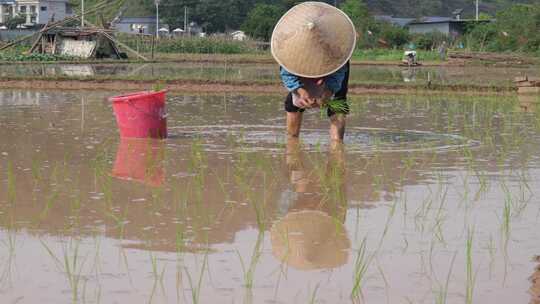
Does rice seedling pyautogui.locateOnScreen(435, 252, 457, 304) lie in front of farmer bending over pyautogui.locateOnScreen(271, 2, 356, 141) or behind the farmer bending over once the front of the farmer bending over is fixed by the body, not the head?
in front

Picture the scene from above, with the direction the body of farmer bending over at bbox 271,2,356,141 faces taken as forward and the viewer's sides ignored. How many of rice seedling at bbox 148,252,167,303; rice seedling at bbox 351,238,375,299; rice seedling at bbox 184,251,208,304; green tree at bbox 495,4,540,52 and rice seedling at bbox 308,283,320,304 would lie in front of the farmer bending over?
4

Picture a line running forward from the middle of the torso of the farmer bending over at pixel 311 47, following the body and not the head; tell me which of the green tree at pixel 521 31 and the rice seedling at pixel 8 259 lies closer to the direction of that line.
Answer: the rice seedling

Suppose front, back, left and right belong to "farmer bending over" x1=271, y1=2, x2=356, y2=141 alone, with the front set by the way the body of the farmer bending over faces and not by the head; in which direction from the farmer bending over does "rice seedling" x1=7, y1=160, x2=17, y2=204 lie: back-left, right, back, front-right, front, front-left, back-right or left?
front-right

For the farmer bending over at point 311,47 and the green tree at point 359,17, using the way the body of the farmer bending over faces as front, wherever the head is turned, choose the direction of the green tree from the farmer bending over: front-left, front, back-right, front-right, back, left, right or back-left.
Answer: back

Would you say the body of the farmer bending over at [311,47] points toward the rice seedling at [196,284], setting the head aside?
yes

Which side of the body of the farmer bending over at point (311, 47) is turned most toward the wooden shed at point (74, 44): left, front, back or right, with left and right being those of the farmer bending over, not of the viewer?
back

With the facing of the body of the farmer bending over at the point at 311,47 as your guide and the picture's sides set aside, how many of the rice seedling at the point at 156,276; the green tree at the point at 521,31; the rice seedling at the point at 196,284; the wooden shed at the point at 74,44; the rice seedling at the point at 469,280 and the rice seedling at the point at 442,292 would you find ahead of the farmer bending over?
4

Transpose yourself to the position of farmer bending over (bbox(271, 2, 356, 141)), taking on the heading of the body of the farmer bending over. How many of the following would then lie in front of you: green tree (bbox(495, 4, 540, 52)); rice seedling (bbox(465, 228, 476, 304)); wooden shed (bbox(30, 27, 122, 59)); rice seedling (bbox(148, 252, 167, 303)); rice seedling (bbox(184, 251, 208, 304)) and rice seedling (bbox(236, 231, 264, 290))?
4

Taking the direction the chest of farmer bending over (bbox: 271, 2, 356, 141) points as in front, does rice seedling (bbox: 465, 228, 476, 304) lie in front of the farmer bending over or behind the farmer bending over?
in front

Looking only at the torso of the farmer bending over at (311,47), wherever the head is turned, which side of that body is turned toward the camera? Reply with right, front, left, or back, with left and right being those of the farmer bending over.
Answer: front

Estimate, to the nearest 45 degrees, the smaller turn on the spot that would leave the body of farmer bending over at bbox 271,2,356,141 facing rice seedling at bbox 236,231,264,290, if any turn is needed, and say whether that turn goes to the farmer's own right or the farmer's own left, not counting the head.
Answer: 0° — they already face it

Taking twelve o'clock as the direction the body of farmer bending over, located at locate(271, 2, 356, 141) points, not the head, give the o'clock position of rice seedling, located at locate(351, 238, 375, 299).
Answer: The rice seedling is roughly at 12 o'clock from the farmer bending over.

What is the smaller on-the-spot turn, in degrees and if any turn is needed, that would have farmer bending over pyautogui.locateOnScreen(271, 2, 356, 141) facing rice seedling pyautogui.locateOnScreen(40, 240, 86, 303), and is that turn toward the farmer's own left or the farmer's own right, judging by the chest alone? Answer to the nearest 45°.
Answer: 0° — they already face it
